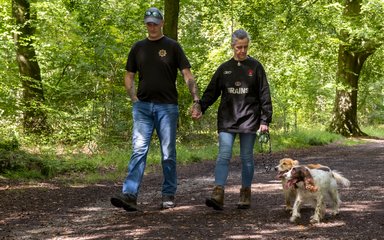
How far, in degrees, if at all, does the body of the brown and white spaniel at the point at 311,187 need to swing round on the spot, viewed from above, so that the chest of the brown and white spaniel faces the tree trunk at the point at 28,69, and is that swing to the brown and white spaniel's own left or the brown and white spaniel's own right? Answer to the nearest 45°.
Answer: approximately 90° to the brown and white spaniel's own right

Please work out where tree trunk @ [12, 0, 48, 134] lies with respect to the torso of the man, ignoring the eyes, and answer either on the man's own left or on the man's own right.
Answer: on the man's own right

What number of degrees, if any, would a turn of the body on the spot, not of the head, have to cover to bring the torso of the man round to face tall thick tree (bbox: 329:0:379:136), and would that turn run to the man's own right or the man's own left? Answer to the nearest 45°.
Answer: approximately 180°

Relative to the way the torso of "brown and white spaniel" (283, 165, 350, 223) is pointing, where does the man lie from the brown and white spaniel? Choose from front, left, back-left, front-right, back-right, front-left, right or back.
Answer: front-right

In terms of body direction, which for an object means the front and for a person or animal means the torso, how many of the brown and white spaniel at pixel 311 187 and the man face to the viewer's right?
0

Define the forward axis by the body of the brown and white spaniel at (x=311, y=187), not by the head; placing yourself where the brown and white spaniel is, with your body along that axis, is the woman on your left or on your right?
on your right

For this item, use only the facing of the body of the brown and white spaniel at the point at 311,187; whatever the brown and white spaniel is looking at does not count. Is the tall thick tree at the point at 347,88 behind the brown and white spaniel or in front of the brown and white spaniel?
behind

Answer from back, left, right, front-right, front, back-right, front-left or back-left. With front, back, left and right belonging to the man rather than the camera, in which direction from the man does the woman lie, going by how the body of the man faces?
back-left

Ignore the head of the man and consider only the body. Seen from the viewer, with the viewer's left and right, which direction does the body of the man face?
facing the viewer and to the left of the viewer
